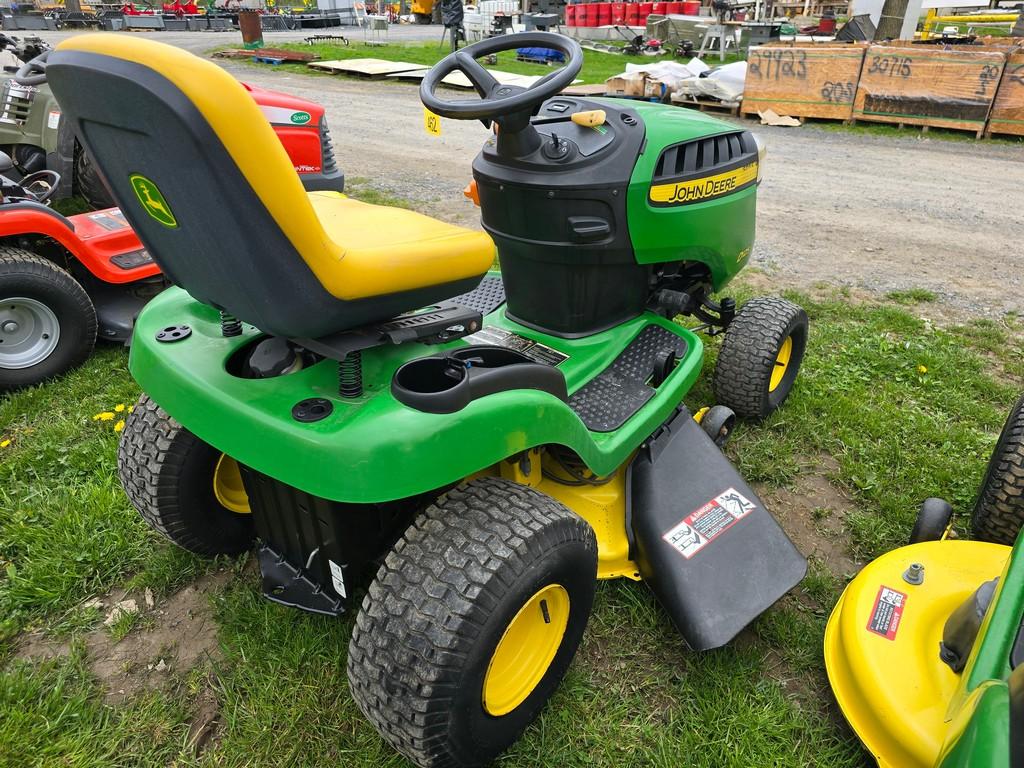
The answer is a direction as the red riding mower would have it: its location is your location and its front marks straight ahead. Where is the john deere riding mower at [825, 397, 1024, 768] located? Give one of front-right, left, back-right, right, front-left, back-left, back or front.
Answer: right

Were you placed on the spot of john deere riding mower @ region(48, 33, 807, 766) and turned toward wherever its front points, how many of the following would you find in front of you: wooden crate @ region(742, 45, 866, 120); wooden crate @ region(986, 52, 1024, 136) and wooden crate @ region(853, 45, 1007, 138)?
3

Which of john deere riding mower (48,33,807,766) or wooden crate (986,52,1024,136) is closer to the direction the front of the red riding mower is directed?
the wooden crate

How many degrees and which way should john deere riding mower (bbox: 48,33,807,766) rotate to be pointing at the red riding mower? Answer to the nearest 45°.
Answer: approximately 90° to its left

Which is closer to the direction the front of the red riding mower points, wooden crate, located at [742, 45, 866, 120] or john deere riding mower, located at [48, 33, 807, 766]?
the wooden crate

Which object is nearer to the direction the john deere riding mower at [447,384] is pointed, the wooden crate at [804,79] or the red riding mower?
the wooden crate

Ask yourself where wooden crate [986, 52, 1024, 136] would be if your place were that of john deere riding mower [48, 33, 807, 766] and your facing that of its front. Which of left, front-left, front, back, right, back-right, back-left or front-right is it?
front

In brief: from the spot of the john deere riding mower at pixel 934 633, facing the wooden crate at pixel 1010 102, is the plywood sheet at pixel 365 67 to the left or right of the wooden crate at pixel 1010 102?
left

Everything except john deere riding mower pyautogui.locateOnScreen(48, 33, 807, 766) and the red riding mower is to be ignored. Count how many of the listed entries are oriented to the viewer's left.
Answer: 0

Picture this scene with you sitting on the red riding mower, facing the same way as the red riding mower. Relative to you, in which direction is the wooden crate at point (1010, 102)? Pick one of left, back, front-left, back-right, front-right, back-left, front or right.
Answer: front-right

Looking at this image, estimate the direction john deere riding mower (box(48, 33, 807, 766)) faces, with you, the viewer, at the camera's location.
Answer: facing away from the viewer and to the right of the viewer

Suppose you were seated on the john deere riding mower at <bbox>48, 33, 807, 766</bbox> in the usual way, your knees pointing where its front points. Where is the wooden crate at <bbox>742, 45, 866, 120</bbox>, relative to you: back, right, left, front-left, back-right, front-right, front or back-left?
front

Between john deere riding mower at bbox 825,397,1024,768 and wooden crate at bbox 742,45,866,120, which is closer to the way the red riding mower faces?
the wooden crate

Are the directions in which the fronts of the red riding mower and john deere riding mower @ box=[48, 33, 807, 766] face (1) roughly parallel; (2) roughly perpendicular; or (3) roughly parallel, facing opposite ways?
roughly parallel

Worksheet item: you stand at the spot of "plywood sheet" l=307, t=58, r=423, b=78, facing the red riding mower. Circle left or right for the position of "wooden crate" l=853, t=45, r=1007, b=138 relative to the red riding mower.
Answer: left

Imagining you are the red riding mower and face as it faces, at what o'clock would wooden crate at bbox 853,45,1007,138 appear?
The wooden crate is roughly at 1 o'clock from the red riding mower.

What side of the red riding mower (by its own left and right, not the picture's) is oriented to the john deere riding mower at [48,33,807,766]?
right

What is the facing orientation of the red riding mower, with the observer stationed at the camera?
facing away from the viewer and to the right of the viewer
